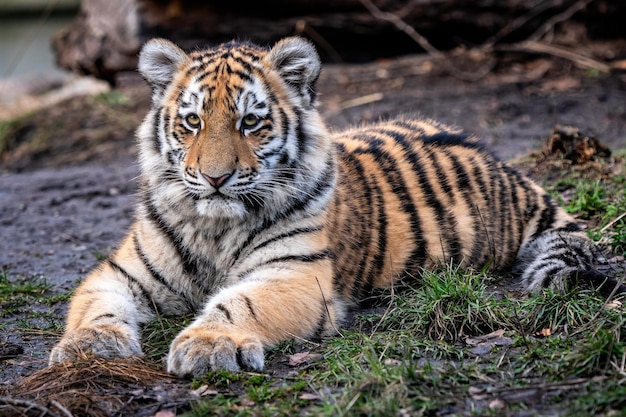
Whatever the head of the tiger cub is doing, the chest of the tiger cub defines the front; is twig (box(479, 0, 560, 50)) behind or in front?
behind

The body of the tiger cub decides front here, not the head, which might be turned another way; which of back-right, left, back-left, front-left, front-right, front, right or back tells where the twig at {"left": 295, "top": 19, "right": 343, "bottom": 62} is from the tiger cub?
back-right

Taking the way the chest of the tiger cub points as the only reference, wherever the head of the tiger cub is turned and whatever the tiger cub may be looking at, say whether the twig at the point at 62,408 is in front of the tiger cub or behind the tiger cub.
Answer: in front

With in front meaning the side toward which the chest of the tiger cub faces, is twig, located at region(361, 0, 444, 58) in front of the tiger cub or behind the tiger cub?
behind

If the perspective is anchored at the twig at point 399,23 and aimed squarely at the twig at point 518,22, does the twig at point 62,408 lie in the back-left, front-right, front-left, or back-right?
back-right

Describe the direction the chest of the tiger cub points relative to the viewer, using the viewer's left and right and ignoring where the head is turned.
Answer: facing the viewer and to the left of the viewer

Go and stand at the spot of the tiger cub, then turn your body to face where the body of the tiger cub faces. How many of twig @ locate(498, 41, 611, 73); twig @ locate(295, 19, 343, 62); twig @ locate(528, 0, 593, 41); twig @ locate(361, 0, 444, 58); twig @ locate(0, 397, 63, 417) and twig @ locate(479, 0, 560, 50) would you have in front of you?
1

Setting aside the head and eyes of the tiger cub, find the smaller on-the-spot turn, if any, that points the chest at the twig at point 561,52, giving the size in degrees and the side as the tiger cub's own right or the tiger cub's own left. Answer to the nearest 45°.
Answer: approximately 180°

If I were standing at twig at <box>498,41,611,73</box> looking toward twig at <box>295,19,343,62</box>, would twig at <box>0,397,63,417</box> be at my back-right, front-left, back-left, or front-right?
front-left

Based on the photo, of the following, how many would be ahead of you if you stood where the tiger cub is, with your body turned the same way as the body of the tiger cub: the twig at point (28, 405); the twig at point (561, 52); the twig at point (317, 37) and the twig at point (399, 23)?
1

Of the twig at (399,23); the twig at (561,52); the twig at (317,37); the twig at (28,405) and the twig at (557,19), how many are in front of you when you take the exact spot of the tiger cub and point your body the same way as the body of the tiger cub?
1

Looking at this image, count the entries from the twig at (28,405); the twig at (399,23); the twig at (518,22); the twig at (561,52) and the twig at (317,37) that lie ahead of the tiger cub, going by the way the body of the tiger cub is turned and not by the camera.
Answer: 1

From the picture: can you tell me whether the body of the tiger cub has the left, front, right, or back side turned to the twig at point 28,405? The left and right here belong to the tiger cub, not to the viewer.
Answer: front

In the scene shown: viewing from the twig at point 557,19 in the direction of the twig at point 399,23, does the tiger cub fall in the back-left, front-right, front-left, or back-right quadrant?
front-left

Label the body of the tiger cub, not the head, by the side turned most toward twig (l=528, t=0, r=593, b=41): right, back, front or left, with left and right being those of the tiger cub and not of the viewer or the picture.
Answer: back
